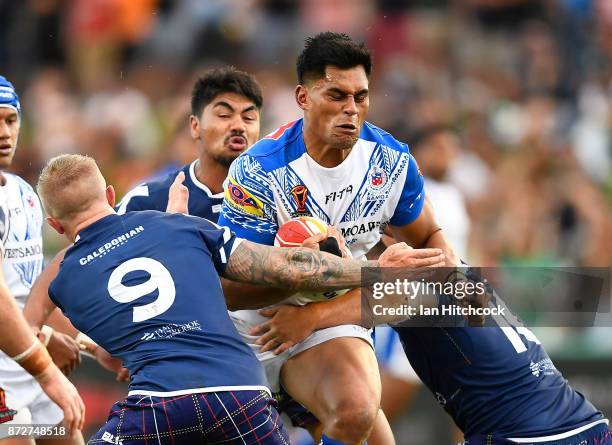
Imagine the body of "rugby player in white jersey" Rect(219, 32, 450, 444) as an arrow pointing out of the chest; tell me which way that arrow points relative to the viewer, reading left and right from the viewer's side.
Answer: facing the viewer and to the right of the viewer

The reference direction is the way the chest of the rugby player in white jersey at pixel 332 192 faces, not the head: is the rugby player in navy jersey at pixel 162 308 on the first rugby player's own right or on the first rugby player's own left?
on the first rugby player's own right

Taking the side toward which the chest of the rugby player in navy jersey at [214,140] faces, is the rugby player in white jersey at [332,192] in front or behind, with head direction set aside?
in front

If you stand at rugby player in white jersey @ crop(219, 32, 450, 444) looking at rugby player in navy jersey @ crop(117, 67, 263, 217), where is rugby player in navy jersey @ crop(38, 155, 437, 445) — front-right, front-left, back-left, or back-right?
back-left

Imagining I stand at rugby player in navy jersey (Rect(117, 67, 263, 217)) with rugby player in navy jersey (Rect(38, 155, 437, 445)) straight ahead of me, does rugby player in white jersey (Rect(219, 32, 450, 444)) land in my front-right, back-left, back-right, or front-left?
front-left

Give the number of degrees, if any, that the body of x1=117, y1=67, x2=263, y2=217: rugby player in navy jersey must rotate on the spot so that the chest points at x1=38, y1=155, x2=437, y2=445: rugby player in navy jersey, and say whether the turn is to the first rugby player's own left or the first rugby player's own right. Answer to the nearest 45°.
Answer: approximately 45° to the first rugby player's own right

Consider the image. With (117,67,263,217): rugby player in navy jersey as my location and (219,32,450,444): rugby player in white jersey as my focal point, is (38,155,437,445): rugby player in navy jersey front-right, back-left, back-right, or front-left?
front-right

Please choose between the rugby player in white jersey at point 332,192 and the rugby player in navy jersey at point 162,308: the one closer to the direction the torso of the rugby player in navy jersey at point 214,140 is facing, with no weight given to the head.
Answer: the rugby player in white jersey

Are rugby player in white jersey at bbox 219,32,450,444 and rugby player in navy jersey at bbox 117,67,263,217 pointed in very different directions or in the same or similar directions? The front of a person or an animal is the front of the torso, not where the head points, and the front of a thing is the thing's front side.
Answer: same or similar directions

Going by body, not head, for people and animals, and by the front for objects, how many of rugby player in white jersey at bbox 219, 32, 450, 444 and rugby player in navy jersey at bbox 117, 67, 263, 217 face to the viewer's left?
0

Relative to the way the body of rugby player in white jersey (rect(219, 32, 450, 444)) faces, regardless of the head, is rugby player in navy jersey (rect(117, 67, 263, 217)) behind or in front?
behind
